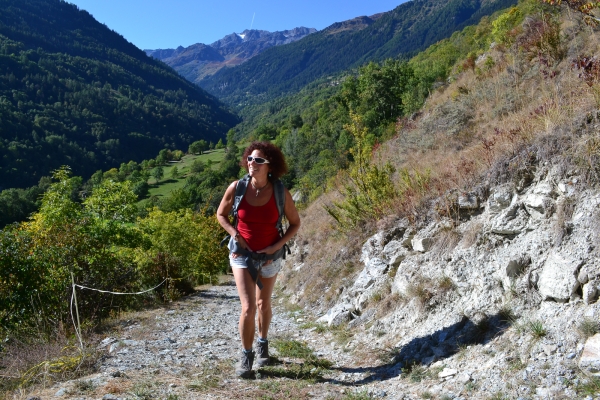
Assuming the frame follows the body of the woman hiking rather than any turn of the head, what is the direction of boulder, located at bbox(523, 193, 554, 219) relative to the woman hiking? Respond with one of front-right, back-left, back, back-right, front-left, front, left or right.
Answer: left

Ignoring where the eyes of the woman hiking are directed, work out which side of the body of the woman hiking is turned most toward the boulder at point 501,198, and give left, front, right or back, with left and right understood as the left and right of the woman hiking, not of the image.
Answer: left

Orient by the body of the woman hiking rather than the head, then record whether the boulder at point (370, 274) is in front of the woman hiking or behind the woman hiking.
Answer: behind

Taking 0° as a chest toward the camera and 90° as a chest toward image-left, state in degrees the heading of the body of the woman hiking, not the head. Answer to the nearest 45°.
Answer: approximately 0°

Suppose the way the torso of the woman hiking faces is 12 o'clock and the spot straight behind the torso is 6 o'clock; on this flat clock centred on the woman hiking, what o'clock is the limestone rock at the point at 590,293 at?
The limestone rock is roughly at 10 o'clock from the woman hiking.

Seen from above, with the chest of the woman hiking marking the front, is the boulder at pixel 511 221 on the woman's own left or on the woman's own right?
on the woman's own left

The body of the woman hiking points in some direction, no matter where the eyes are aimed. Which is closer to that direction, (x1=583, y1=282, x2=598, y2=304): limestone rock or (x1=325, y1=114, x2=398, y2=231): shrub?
the limestone rock
